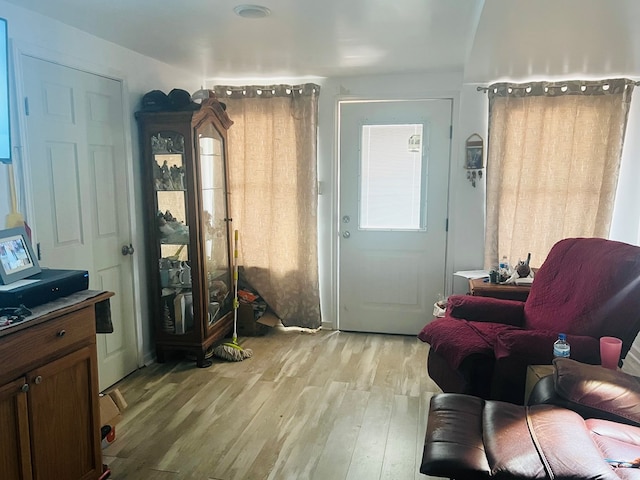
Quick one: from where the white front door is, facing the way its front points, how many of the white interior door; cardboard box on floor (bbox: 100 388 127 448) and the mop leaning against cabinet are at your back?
0

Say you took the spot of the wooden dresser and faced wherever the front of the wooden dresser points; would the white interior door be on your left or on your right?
on your left

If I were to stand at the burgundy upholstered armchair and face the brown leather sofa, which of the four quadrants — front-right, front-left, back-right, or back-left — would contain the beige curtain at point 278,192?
back-right

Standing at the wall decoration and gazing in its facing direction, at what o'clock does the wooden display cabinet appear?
The wooden display cabinet is roughly at 2 o'clock from the wall decoration.

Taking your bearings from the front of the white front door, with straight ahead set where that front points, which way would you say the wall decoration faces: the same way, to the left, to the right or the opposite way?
the same way

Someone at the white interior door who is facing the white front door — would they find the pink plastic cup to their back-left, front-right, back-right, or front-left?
front-right

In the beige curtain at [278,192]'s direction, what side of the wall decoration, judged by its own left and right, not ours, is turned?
right

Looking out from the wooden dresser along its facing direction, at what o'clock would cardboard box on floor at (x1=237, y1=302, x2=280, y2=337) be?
The cardboard box on floor is roughly at 9 o'clock from the wooden dresser.

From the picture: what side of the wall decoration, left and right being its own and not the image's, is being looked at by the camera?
front

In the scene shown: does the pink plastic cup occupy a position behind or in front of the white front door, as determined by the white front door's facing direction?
in front

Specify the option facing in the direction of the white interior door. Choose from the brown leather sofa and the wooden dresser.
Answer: the brown leather sofa

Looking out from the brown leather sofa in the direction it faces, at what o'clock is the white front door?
The white front door is roughly at 2 o'clock from the brown leather sofa.

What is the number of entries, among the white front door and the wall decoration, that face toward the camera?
2

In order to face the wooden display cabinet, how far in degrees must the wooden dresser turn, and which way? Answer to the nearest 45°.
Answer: approximately 90° to its left

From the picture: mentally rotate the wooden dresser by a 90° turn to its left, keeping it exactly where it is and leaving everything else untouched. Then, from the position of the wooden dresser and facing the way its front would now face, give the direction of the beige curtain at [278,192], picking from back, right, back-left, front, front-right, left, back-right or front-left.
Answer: front

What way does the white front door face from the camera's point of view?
toward the camera

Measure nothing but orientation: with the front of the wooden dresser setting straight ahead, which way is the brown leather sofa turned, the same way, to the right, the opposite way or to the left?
the opposite way

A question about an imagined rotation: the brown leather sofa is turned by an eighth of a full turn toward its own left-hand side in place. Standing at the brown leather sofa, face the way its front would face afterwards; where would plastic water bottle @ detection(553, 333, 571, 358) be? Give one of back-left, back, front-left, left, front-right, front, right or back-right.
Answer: back-right
